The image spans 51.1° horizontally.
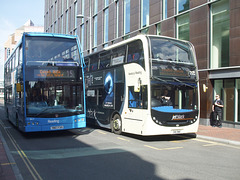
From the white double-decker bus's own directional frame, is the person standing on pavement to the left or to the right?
on its left

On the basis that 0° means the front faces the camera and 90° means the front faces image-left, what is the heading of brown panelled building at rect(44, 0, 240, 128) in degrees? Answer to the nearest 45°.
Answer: approximately 45°

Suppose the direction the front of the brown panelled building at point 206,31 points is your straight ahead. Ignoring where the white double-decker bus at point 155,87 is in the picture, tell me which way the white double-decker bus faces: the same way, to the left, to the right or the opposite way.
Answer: to the left

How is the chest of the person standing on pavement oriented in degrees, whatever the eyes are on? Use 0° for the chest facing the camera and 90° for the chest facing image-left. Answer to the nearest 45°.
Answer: approximately 45°
